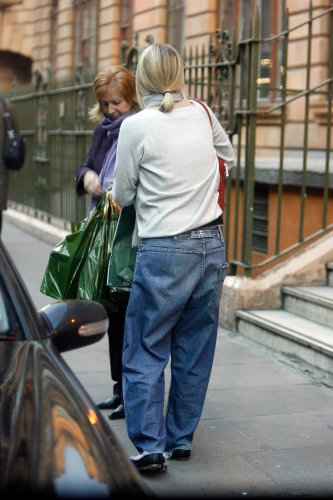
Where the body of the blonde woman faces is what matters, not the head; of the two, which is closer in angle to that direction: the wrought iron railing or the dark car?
the wrought iron railing

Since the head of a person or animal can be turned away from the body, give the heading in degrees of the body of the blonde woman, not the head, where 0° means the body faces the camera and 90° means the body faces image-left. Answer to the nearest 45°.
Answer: approximately 180°

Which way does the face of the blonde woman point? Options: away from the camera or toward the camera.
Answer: away from the camera

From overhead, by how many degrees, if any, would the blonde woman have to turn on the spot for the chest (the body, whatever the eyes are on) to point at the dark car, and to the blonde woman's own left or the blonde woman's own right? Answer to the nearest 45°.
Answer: approximately 180°

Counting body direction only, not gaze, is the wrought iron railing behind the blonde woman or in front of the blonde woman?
in front
